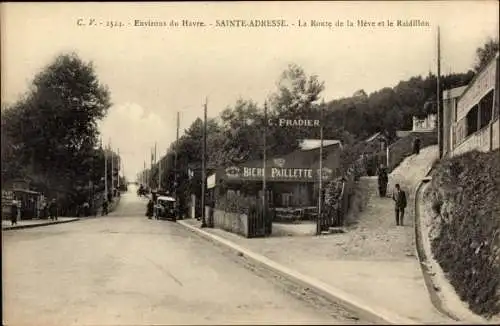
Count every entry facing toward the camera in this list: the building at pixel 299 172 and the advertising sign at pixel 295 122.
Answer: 2

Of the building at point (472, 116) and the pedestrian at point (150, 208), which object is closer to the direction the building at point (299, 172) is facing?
the building

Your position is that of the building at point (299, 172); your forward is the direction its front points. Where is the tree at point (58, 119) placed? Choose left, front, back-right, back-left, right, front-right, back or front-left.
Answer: right

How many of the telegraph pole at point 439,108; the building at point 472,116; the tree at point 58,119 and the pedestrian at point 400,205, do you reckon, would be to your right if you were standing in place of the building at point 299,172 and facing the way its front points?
1

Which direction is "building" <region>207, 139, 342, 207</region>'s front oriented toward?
toward the camera

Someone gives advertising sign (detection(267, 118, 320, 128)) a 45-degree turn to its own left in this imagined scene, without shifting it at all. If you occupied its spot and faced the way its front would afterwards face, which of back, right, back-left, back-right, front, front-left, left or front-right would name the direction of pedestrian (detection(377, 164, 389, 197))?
left

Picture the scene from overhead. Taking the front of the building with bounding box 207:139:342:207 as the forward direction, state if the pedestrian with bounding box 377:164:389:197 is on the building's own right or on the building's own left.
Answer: on the building's own left

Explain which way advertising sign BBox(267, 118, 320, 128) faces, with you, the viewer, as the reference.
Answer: facing the viewer

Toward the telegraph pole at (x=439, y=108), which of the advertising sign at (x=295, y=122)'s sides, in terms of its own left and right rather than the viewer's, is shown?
left
